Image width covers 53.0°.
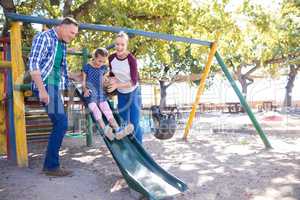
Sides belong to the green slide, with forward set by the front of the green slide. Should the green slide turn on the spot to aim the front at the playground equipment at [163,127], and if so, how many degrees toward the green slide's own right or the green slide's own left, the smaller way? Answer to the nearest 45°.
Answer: approximately 135° to the green slide's own left

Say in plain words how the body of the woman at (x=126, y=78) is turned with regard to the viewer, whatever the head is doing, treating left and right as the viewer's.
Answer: facing the viewer and to the left of the viewer

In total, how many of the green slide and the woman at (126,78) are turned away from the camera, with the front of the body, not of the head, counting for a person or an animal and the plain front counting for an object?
0

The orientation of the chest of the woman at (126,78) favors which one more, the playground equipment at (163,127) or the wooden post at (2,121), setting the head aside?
the wooden post

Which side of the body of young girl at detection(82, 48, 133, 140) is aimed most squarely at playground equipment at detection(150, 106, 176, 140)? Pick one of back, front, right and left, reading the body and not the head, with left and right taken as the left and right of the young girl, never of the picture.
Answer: left

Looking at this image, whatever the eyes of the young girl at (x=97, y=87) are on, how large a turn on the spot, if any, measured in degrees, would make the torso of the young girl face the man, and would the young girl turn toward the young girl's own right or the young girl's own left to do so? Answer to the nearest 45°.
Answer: approximately 90° to the young girl's own right

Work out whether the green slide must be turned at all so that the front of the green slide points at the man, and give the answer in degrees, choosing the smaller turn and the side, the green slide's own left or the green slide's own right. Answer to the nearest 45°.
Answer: approximately 135° to the green slide's own right

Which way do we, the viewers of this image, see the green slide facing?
facing the viewer and to the right of the viewer

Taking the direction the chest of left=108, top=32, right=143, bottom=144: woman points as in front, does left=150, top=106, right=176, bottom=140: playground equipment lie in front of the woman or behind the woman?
behind
